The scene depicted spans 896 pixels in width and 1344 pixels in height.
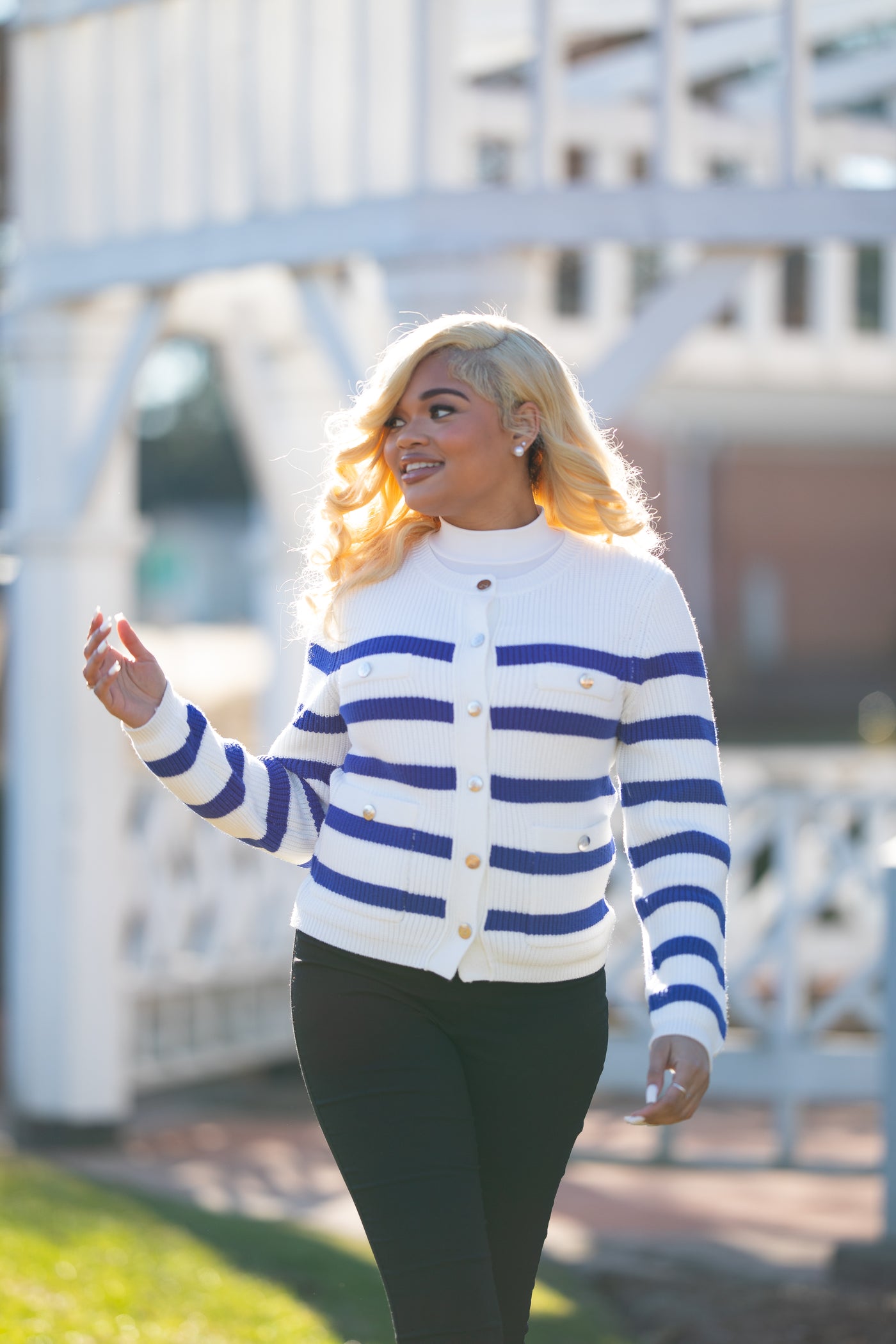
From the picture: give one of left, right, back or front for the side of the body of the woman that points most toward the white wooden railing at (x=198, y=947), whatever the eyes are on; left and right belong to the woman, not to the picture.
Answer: back

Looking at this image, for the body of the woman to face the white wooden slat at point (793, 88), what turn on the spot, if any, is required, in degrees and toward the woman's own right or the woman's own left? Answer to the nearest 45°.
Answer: approximately 180°

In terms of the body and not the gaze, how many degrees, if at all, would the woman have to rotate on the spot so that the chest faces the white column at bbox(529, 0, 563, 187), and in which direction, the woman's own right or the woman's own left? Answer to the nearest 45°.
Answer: approximately 180°

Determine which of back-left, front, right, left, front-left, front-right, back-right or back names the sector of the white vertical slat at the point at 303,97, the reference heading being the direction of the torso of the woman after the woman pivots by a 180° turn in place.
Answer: front

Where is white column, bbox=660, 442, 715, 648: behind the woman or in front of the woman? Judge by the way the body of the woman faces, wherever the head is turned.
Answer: behind

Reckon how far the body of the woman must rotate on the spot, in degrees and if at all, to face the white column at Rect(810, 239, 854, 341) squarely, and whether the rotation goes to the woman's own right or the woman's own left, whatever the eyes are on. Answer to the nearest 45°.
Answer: approximately 180°

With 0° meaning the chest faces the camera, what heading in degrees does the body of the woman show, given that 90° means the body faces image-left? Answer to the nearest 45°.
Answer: approximately 0°

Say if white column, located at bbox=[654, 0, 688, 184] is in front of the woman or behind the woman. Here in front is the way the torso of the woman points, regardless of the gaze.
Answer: behind

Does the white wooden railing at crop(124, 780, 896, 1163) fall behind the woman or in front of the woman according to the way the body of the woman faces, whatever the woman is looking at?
behind

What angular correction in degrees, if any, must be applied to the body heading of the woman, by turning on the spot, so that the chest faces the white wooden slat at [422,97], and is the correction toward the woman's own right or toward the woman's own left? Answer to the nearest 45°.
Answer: approximately 180°

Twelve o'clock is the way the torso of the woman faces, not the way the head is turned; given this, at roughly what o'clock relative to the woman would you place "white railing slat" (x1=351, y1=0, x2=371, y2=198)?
The white railing slat is roughly at 6 o'clock from the woman.

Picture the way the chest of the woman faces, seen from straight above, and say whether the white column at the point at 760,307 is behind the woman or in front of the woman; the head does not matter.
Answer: behind
